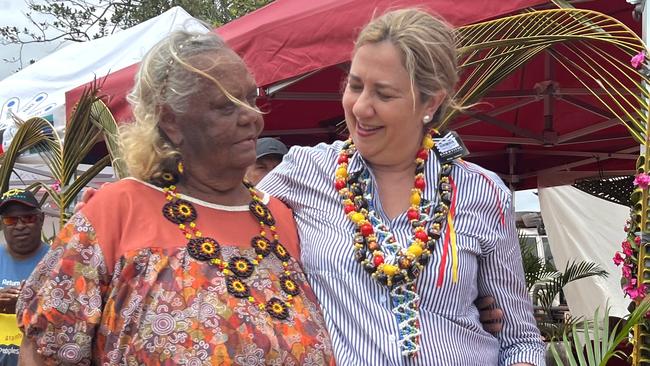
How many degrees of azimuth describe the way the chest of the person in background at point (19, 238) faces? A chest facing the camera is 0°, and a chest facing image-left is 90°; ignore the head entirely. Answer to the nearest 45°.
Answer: approximately 0°

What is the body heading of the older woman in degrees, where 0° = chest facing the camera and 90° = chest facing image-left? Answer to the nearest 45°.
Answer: approximately 315°

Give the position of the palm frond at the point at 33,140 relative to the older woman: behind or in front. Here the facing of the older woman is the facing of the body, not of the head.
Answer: behind

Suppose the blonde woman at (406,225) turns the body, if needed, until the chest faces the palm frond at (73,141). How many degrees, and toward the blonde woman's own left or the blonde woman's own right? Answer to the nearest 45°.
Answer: approximately 135° to the blonde woman's own right

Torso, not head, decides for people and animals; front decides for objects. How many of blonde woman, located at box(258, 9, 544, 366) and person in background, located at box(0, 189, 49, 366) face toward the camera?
2
